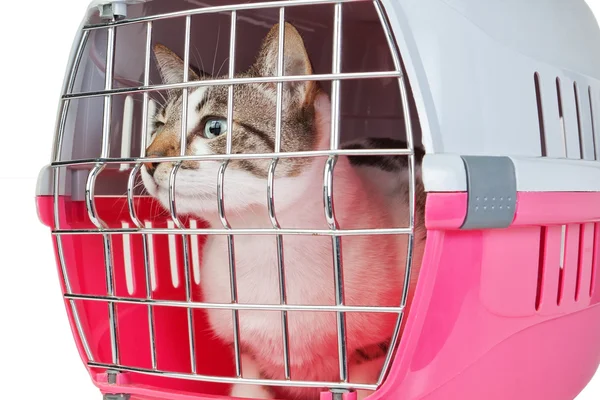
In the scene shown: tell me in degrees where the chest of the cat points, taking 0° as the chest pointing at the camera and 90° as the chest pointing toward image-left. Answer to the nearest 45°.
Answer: approximately 45°

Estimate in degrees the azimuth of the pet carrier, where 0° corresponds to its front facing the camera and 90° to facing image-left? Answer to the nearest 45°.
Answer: approximately 45°
